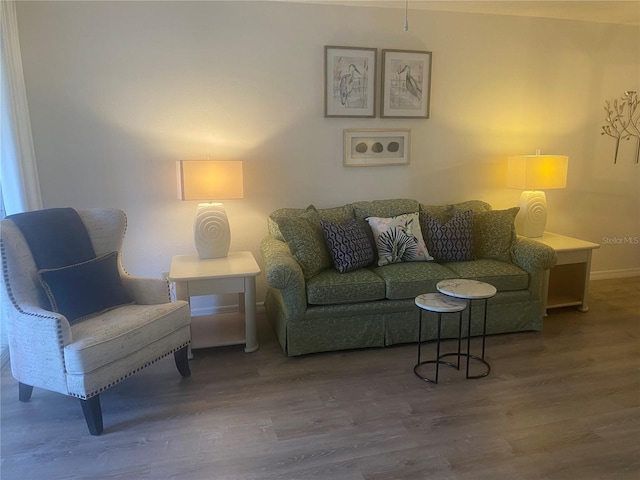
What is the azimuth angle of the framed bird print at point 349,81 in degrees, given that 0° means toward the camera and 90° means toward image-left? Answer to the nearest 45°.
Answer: approximately 0°

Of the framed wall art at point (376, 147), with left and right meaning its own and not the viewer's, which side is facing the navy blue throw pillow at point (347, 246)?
front

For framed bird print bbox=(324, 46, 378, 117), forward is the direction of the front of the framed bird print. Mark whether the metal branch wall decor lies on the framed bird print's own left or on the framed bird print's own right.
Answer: on the framed bird print's own left

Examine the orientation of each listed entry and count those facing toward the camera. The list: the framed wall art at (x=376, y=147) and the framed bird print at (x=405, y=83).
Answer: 2

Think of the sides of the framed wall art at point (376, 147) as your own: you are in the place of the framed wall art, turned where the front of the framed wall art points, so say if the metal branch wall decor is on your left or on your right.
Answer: on your left

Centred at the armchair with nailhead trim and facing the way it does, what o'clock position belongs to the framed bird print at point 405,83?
The framed bird print is roughly at 10 o'clock from the armchair with nailhead trim.

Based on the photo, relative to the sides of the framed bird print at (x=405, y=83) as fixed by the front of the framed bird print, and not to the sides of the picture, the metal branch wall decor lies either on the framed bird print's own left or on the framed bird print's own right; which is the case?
on the framed bird print's own left

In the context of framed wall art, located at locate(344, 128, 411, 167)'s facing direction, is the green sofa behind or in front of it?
in front

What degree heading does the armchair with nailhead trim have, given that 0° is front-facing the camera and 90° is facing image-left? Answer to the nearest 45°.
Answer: approximately 315°

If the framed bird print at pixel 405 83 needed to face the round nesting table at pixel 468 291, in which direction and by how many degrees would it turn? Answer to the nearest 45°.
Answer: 0° — it already faces it
